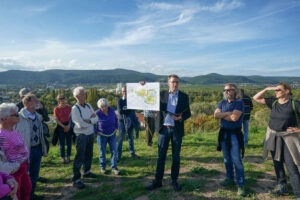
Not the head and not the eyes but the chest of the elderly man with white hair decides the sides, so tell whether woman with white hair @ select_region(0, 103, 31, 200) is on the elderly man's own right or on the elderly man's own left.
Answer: on the elderly man's own right

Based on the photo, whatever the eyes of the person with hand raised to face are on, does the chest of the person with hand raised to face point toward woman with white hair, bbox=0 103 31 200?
yes

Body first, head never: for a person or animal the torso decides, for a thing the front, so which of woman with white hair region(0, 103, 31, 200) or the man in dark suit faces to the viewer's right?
the woman with white hair

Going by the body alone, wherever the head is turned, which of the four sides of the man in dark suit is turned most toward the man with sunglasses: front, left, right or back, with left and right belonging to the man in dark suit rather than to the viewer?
left

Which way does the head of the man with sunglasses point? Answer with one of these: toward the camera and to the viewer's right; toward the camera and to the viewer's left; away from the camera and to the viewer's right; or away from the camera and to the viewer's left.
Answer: toward the camera and to the viewer's left

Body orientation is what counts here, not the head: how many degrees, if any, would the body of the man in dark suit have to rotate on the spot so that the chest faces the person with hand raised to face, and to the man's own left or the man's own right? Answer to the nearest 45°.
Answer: approximately 90° to the man's own left

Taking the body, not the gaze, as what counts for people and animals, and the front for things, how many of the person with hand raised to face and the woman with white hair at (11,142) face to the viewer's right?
1
